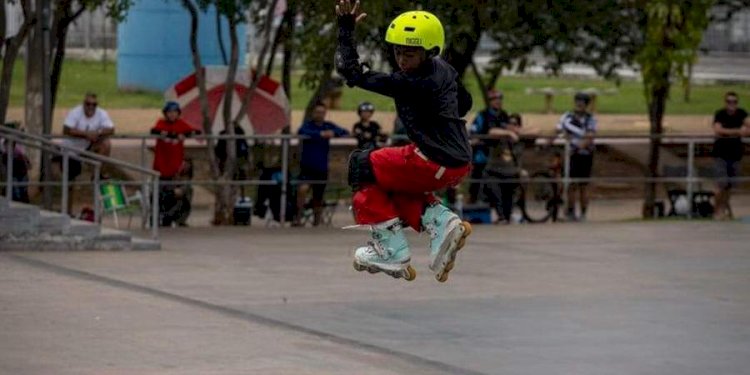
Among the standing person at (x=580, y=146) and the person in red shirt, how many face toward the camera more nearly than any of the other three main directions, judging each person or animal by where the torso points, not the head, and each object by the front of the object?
2

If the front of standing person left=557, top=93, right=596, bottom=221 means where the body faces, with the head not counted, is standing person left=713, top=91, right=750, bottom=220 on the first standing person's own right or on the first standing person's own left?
on the first standing person's own left

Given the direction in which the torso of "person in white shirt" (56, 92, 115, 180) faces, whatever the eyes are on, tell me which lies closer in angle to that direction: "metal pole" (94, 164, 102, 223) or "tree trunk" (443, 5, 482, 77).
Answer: the metal pole

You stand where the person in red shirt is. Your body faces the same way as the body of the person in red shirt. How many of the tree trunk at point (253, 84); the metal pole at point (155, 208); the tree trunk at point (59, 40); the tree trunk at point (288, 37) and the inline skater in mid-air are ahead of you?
2

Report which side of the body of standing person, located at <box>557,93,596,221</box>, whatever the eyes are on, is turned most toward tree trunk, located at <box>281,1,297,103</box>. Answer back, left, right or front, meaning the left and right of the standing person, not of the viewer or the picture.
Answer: right
